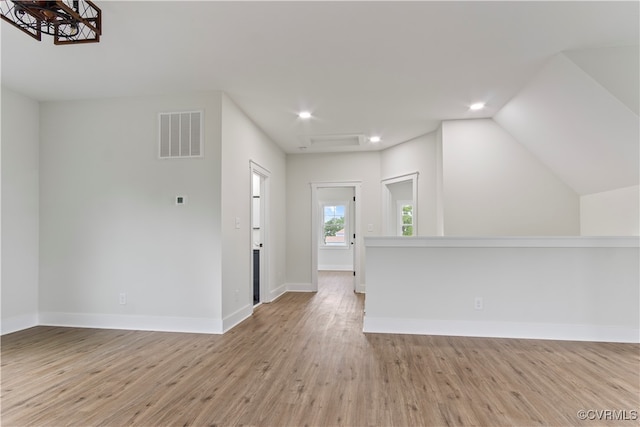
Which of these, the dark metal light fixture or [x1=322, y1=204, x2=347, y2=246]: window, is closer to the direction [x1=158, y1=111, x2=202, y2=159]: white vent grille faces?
the dark metal light fixture

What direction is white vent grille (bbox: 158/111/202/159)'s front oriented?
toward the camera

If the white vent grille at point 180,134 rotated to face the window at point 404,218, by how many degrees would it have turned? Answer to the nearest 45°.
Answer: approximately 135° to its left

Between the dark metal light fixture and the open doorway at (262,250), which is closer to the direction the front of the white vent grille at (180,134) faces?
the dark metal light fixture

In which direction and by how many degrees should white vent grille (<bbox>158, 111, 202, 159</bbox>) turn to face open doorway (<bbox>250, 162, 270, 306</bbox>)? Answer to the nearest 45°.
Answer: approximately 135° to its left

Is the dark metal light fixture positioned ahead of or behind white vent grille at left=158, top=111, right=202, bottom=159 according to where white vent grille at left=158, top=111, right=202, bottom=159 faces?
ahead

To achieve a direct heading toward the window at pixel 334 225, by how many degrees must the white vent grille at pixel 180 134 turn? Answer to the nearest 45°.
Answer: approximately 135° to its left
